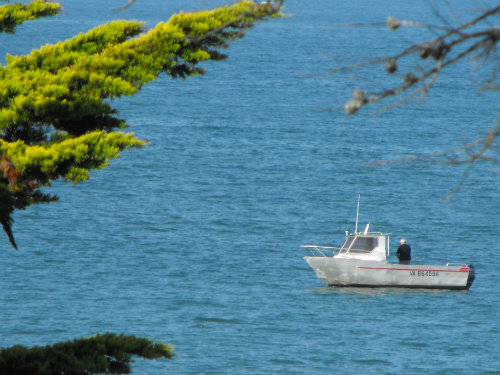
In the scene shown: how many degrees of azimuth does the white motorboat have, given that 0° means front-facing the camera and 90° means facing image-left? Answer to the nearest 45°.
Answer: approximately 90°

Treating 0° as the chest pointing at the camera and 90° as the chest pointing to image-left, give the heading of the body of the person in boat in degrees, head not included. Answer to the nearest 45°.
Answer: approximately 180°
